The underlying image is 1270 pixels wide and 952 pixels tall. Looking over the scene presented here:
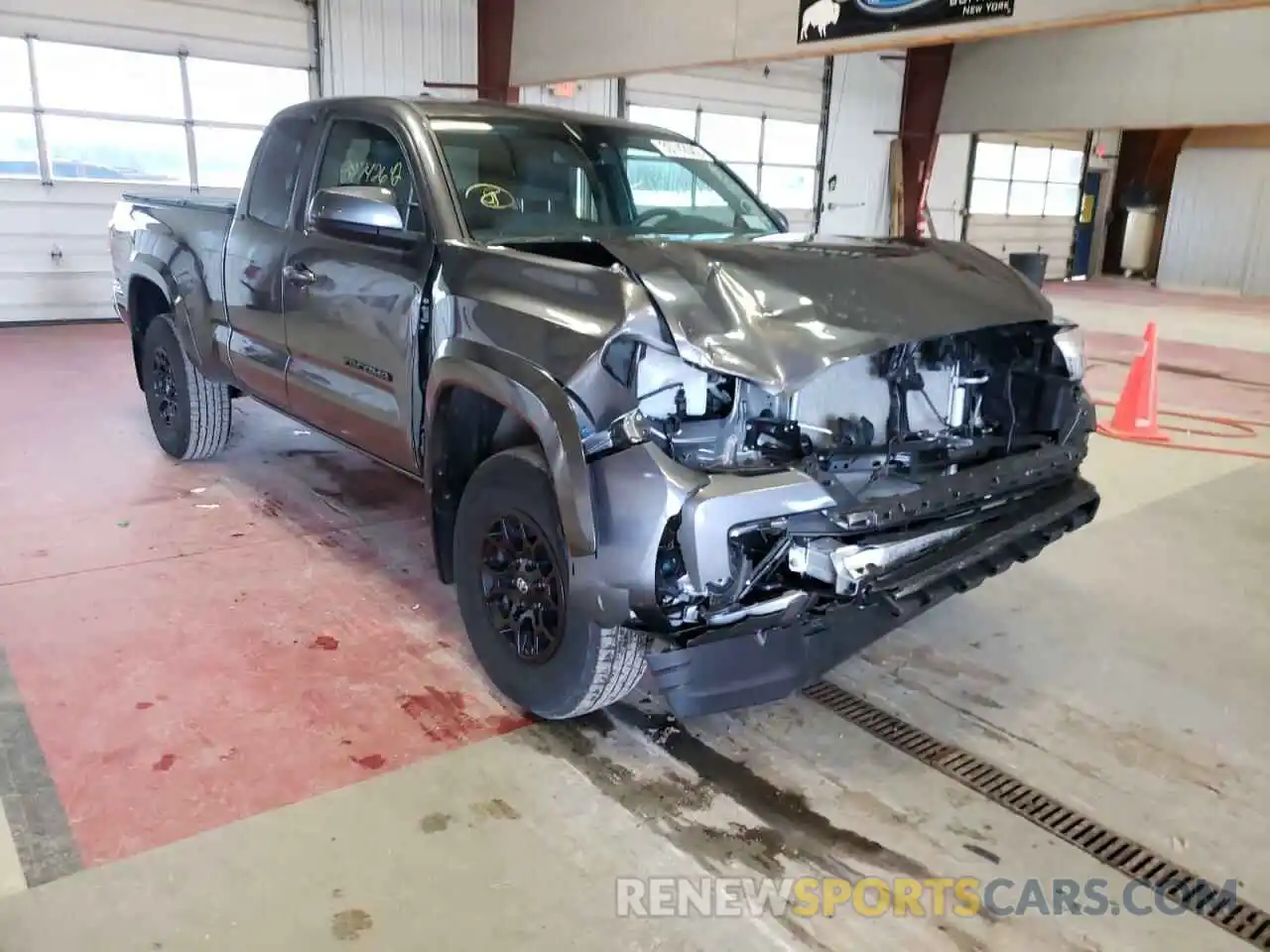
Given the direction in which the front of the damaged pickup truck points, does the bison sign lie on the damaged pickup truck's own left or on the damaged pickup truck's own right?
on the damaged pickup truck's own left

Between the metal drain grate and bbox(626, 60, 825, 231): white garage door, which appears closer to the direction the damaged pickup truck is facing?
the metal drain grate

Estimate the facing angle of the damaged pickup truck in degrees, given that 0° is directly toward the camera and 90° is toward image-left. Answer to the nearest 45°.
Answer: approximately 315°

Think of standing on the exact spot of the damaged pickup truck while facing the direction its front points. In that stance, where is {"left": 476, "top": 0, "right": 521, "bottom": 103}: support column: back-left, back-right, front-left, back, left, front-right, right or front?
back-left

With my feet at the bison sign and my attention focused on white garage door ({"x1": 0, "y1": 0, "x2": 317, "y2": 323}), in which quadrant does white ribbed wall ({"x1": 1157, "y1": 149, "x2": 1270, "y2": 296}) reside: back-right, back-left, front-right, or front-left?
back-right

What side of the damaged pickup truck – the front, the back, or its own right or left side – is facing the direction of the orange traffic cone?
left

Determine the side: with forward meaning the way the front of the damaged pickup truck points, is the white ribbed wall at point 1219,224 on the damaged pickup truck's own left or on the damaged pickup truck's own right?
on the damaged pickup truck's own left

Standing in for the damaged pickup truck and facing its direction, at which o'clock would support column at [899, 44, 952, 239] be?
The support column is roughly at 8 o'clock from the damaged pickup truck.

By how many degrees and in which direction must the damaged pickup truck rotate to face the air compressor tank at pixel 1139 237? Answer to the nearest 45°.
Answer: approximately 90° to its left

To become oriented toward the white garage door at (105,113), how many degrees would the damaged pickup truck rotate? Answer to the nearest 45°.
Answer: approximately 180°

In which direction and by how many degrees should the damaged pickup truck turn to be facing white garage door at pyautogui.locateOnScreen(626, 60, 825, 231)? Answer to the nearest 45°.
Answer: approximately 135° to its left

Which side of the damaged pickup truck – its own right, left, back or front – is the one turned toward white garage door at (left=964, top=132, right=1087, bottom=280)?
left
